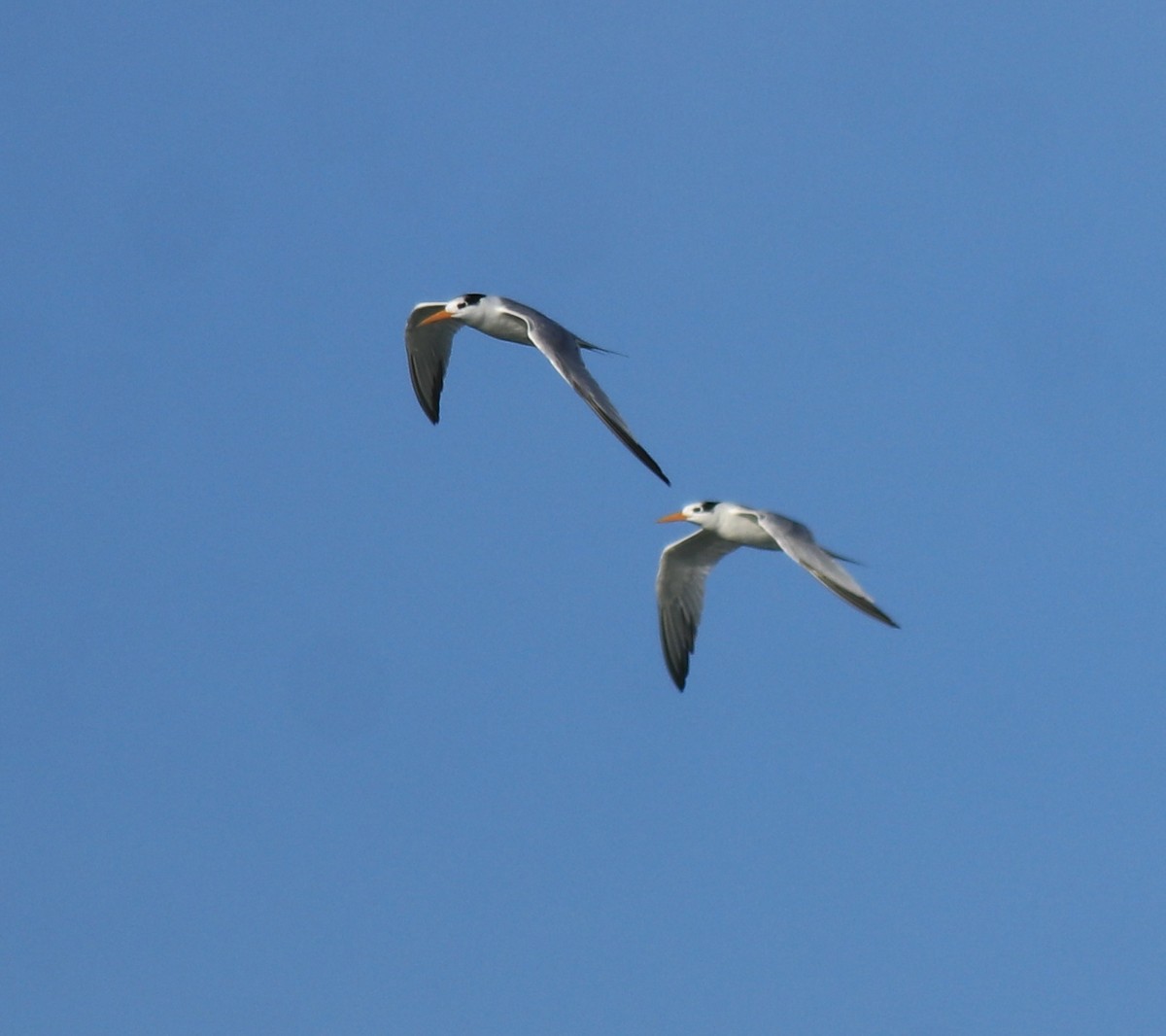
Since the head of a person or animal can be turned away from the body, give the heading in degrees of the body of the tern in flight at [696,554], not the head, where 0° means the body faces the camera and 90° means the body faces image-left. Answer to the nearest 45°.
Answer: approximately 45°

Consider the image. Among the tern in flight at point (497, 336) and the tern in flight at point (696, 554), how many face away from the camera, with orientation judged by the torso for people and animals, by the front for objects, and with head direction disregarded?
0

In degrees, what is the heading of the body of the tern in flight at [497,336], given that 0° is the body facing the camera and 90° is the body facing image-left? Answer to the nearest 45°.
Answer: approximately 45°
